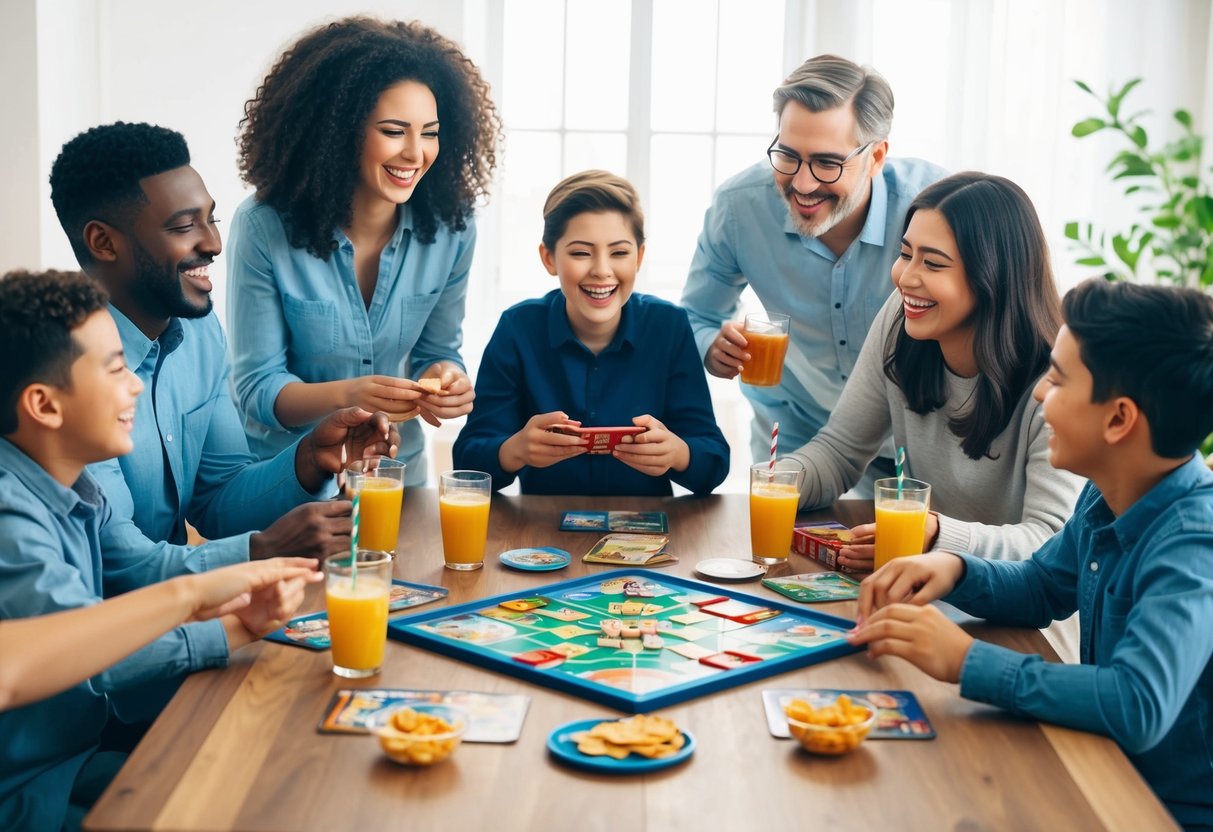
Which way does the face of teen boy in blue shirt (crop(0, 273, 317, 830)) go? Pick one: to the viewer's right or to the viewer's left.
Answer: to the viewer's right

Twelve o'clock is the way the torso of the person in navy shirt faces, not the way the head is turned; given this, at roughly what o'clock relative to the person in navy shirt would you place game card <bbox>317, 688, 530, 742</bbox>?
The game card is roughly at 12 o'clock from the person in navy shirt.

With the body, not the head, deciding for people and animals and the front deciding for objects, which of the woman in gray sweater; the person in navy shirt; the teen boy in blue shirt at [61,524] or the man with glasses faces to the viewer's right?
the teen boy in blue shirt

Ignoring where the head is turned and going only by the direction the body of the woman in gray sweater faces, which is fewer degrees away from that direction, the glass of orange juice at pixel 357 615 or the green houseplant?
the glass of orange juice

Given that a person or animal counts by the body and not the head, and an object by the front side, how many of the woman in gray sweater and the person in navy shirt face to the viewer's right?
0

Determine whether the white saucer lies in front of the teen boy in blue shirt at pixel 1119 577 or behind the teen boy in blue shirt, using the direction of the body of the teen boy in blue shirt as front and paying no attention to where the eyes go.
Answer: in front

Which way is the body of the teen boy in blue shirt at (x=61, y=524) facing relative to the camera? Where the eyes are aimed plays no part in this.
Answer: to the viewer's right

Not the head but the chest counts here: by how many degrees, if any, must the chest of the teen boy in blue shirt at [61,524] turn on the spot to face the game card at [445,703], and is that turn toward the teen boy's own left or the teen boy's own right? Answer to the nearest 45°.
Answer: approximately 45° to the teen boy's own right

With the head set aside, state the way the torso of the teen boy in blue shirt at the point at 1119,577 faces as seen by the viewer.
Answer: to the viewer's left

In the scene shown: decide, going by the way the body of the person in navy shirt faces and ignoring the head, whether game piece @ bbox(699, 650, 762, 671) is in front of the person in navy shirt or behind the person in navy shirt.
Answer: in front

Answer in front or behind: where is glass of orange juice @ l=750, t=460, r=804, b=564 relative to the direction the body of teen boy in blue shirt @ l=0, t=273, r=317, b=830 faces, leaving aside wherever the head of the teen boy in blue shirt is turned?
in front

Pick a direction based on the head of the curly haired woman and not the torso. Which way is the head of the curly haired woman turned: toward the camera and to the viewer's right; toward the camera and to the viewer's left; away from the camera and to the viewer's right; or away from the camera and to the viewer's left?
toward the camera and to the viewer's right

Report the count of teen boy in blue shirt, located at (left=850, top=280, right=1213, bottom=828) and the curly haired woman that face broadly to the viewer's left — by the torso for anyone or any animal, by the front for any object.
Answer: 1
